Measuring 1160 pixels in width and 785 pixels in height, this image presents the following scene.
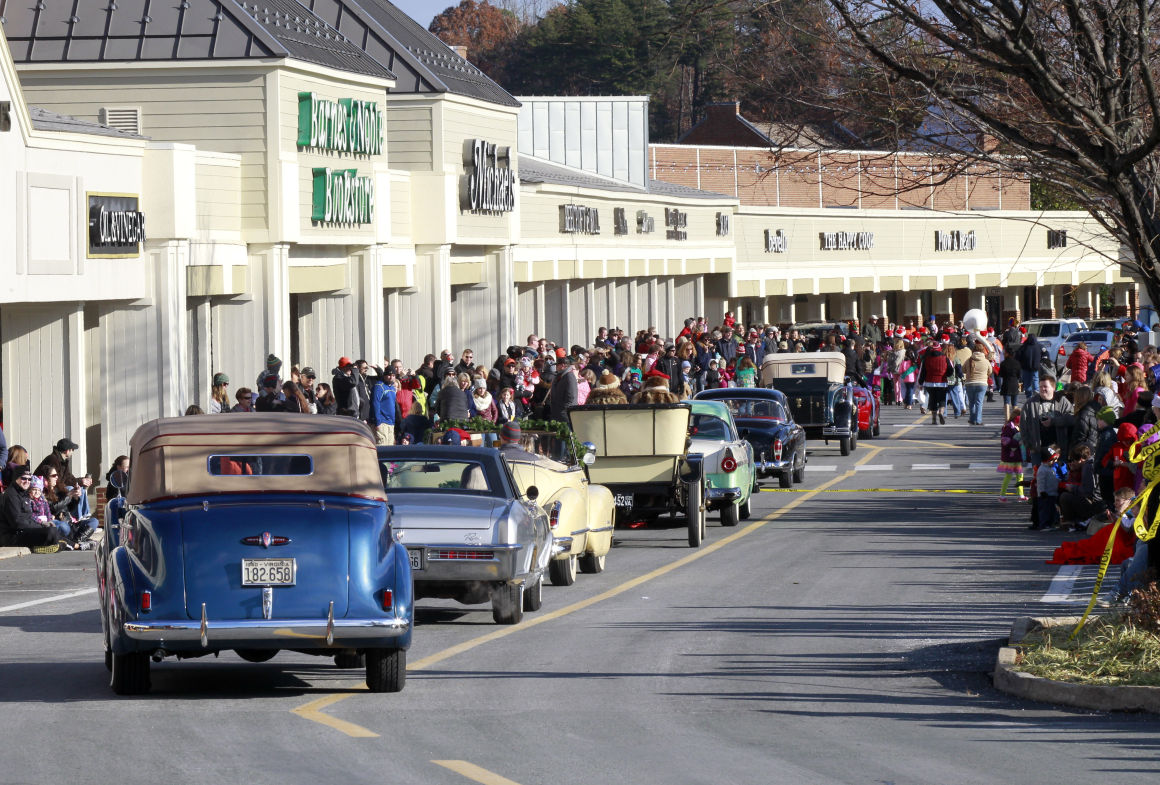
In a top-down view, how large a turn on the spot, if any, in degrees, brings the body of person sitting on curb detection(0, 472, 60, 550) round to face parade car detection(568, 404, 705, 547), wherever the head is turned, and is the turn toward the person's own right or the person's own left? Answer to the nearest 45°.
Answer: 0° — they already face it

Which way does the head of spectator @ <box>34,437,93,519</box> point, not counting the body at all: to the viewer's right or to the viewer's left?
to the viewer's right

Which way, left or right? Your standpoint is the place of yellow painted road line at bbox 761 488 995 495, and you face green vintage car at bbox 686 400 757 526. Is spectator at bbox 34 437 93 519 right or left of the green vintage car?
right

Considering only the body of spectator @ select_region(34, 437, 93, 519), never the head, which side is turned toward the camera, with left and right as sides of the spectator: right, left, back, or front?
right

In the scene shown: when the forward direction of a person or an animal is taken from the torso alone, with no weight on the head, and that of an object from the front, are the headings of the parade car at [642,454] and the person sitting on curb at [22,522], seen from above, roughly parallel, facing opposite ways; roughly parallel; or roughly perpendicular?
roughly perpendicular

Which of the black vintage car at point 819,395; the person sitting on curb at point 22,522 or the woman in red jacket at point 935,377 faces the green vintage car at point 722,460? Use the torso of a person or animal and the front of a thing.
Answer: the person sitting on curb

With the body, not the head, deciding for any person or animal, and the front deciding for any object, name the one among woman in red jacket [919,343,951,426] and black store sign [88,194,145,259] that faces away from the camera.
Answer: the woman in red jacket

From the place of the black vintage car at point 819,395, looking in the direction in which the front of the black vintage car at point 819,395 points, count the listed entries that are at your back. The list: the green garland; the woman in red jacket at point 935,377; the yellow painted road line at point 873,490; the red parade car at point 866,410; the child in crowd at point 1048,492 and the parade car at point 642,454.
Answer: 4

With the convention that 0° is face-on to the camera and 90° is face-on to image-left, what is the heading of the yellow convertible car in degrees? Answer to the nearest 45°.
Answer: approximately 225°

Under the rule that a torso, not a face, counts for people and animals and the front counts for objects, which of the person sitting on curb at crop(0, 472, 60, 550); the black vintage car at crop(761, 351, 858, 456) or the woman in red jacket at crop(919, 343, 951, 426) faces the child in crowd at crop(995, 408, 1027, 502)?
the person sitting on curb

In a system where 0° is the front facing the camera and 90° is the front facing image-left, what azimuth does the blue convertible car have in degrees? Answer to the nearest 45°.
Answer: approximately 180°

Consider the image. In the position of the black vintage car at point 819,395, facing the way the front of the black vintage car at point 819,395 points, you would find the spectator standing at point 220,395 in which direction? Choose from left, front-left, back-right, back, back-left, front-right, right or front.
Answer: back-left

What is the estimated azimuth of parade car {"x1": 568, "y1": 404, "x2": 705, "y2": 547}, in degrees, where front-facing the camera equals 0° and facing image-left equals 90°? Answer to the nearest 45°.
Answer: approximately 180°
